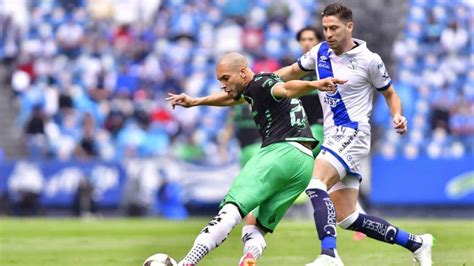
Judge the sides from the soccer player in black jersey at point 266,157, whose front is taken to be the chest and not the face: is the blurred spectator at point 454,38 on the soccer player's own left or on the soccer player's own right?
on the soccer player's own right

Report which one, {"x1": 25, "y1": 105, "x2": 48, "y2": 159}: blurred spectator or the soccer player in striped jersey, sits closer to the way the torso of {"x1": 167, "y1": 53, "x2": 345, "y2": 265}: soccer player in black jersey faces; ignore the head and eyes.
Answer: the blurred spectator

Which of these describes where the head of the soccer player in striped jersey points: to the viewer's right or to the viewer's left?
to the viewer's left

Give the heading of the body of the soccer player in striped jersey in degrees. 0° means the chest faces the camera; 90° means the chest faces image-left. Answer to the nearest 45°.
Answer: approximately 45°

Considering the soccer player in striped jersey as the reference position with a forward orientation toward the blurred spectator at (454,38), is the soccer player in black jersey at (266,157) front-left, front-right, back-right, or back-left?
back-left

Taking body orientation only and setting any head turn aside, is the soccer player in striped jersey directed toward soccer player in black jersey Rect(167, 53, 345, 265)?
yes

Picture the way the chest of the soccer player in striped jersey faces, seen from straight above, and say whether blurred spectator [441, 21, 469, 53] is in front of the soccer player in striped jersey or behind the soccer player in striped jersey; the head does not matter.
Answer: behind

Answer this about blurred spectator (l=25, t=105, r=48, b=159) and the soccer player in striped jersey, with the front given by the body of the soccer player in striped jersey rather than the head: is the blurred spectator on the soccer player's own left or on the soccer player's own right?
on the soccer player's own right
